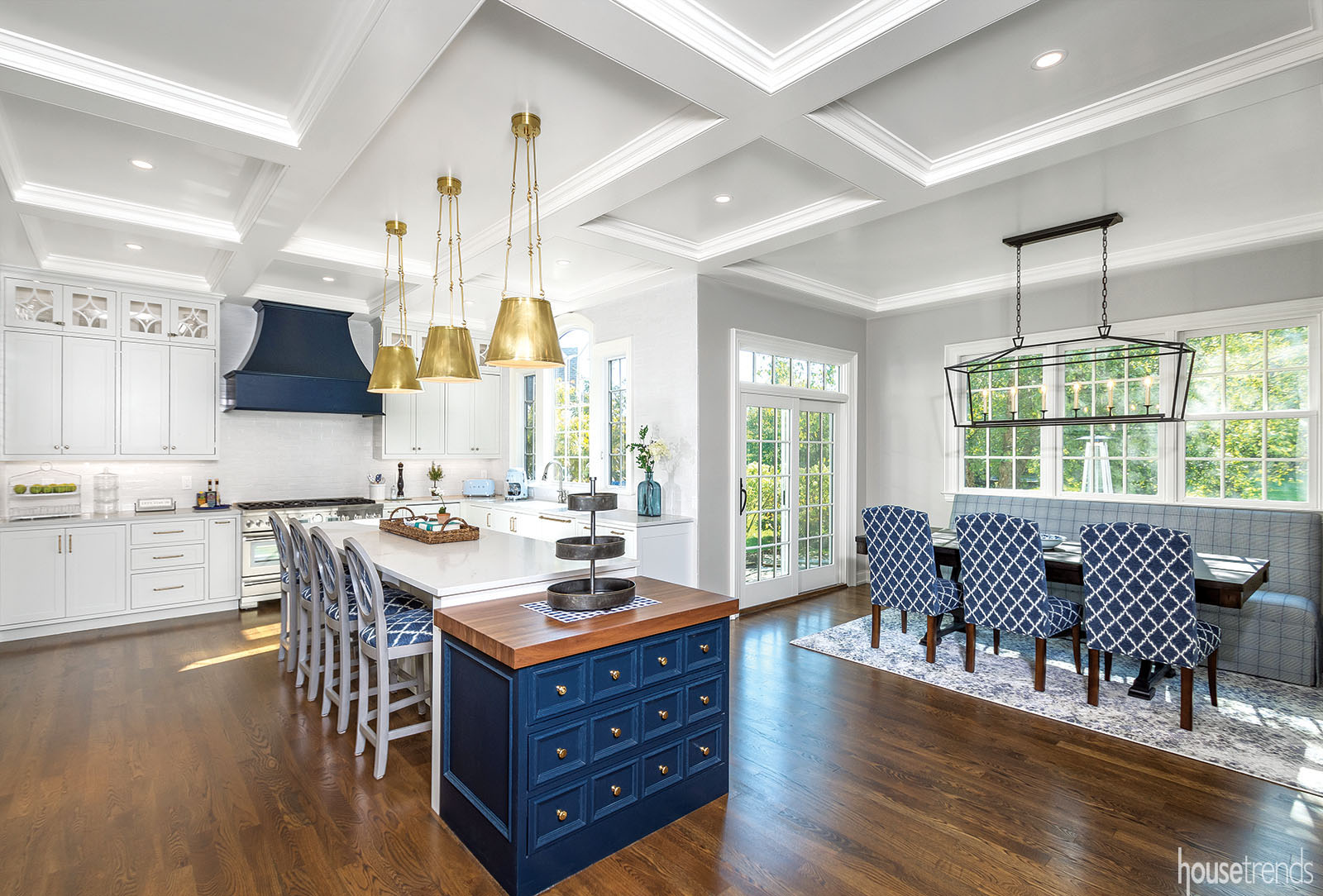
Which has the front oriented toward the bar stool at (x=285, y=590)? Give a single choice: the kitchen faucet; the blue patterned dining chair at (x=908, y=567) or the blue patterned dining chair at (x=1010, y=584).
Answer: the kitchen faucet

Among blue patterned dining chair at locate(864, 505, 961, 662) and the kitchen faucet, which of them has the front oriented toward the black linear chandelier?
the blue patterned dining chair

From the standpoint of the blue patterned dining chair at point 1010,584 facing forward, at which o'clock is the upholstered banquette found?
The upholstered banquette is roughly at 12 o'clock from the blue patterned dining chair.

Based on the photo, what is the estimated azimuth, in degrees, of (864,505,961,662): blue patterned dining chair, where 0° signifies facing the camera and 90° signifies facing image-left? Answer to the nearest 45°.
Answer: approximately 225°

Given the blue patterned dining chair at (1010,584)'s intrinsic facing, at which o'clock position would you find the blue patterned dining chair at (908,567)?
the blue patterned dining chair at (908,567) is roughly at 8 o'clock from the blue patterned dining chair at (1010,584).

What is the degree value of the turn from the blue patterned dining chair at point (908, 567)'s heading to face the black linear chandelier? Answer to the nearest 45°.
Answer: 0° — it already faces it

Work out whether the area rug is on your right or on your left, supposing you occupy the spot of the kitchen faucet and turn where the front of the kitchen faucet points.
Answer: on your left

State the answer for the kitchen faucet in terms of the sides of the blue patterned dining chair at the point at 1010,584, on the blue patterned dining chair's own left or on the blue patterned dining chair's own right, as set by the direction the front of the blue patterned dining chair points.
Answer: on the blue patterned dining chair's own left

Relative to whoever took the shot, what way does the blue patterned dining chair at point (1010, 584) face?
facing away from the viewer and to the right of the viewer

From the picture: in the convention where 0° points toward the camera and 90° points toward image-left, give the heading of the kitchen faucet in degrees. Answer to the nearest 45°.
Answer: approximately 45°
